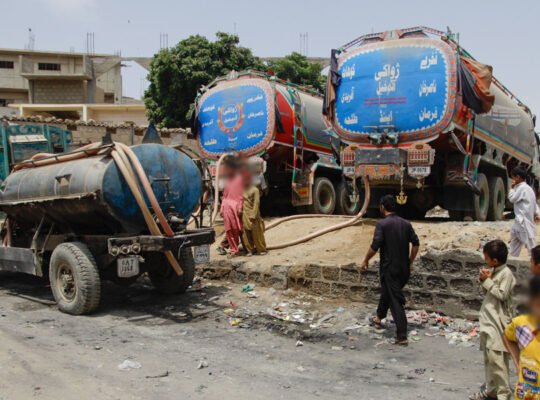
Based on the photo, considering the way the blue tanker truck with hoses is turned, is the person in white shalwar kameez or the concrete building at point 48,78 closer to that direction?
the concrete building

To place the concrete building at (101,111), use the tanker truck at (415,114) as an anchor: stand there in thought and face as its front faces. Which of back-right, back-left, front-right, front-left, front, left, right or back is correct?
left

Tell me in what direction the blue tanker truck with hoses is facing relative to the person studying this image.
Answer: facing away from the viewer and to the left of the viewer

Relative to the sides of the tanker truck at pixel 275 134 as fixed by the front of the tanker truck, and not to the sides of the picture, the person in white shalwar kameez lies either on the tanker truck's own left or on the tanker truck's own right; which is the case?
on the tanker truck's own right

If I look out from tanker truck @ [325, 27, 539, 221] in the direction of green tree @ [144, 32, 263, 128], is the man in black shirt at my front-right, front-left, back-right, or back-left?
back-left

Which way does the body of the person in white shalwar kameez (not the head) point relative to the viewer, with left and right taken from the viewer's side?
facing to the left of the viewer

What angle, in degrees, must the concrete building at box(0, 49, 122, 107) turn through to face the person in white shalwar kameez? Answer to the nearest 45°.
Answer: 0° — it already faces them

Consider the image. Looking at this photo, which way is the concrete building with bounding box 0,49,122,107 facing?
toward the camera

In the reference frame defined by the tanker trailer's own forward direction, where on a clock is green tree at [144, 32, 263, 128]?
The green tree is roughly at 2 o'clock from the tanker trailer.

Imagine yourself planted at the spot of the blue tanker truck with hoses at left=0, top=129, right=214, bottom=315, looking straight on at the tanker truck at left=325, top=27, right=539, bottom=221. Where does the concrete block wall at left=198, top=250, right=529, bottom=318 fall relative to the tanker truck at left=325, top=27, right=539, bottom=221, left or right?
right

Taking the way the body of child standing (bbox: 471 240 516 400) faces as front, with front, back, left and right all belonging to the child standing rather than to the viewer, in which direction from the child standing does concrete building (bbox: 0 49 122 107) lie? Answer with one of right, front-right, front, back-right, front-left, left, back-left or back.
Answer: front-right

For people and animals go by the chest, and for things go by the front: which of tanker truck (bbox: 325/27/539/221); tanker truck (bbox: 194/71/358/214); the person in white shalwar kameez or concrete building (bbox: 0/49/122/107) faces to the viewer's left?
the person in white shalwar kameez

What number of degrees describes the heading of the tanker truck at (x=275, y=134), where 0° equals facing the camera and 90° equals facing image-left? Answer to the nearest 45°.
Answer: approximately 225°

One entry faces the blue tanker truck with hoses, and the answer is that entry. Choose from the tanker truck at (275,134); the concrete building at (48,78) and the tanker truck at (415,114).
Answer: the concrete building

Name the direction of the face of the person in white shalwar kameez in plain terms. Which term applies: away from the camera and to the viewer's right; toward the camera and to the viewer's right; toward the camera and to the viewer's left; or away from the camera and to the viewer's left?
toward the camera and to the viewer's left

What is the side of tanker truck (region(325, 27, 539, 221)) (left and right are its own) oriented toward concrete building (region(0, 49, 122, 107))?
left

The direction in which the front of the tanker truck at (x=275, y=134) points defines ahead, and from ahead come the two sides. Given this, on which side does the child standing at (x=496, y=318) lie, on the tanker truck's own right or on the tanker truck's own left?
on the tanker truck's own right

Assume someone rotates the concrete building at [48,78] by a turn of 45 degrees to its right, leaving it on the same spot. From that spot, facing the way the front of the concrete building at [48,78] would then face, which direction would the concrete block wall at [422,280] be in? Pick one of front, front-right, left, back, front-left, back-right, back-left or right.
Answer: front-left
